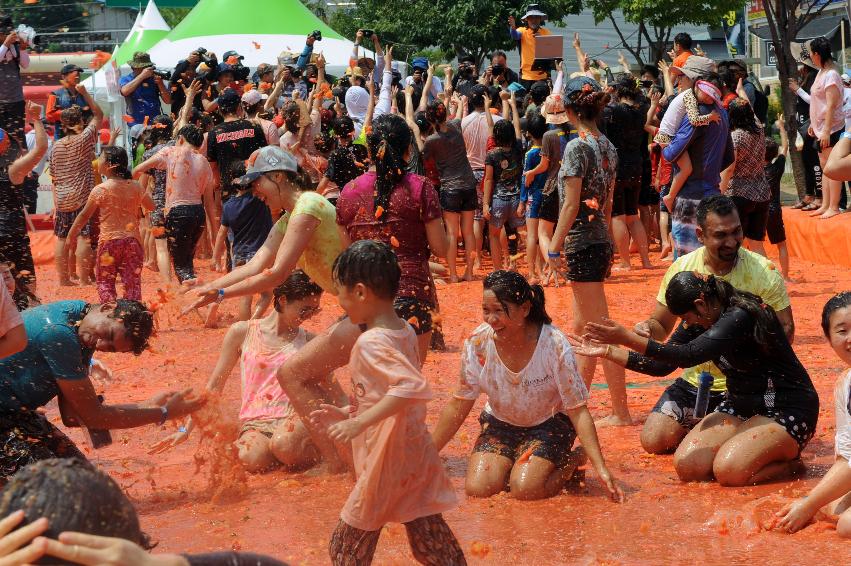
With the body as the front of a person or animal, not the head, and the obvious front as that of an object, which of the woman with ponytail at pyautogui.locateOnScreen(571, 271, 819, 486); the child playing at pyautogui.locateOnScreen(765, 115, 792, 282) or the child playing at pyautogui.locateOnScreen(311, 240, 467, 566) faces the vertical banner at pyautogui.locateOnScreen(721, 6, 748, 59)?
the child playing at pyautogui.locateOnScreen(765, 115, 792, 282)

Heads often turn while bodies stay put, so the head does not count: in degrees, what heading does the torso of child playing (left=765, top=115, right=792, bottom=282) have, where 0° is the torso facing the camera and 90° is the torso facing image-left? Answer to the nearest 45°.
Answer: approximately 180°

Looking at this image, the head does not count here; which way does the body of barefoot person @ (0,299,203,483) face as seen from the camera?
to the viewer's right

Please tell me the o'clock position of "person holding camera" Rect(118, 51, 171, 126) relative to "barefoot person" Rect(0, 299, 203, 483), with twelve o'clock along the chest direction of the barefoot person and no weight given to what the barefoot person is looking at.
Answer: The person holding camera is roughly at 9 o'clock from the barefoot person.

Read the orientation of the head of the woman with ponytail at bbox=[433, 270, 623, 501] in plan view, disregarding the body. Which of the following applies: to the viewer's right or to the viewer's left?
to the viewer's left

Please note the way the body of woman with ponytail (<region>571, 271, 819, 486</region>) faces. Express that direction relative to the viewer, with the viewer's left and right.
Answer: facing to the left of the viewer

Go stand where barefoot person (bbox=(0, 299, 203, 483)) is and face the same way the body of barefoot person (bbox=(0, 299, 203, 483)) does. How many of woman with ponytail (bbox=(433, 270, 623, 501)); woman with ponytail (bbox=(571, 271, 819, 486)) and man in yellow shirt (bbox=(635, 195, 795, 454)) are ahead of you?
3

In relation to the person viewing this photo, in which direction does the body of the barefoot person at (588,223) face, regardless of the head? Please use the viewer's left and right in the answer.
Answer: facing away from the viewer and to the left of the viewer

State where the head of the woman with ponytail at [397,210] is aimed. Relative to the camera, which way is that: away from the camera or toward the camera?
away from the camera

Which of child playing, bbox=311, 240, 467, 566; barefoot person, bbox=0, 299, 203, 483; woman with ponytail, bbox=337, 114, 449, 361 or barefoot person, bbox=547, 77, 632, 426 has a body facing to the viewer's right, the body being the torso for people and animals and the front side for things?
barefoot person, bbox=0, 299, 203, 483
